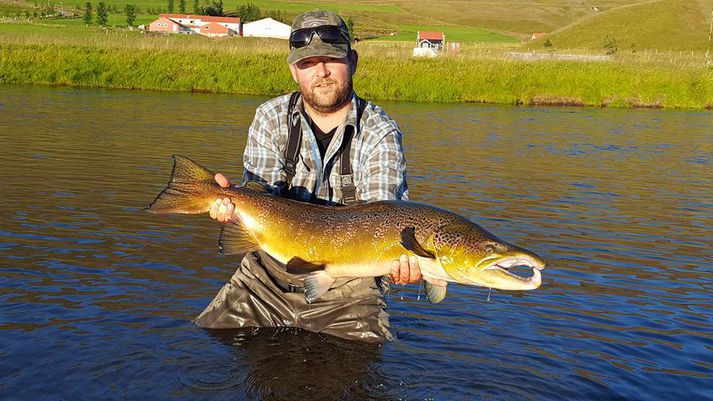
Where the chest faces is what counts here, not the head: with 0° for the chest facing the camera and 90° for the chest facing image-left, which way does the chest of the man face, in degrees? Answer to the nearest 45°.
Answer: approximately 0°
